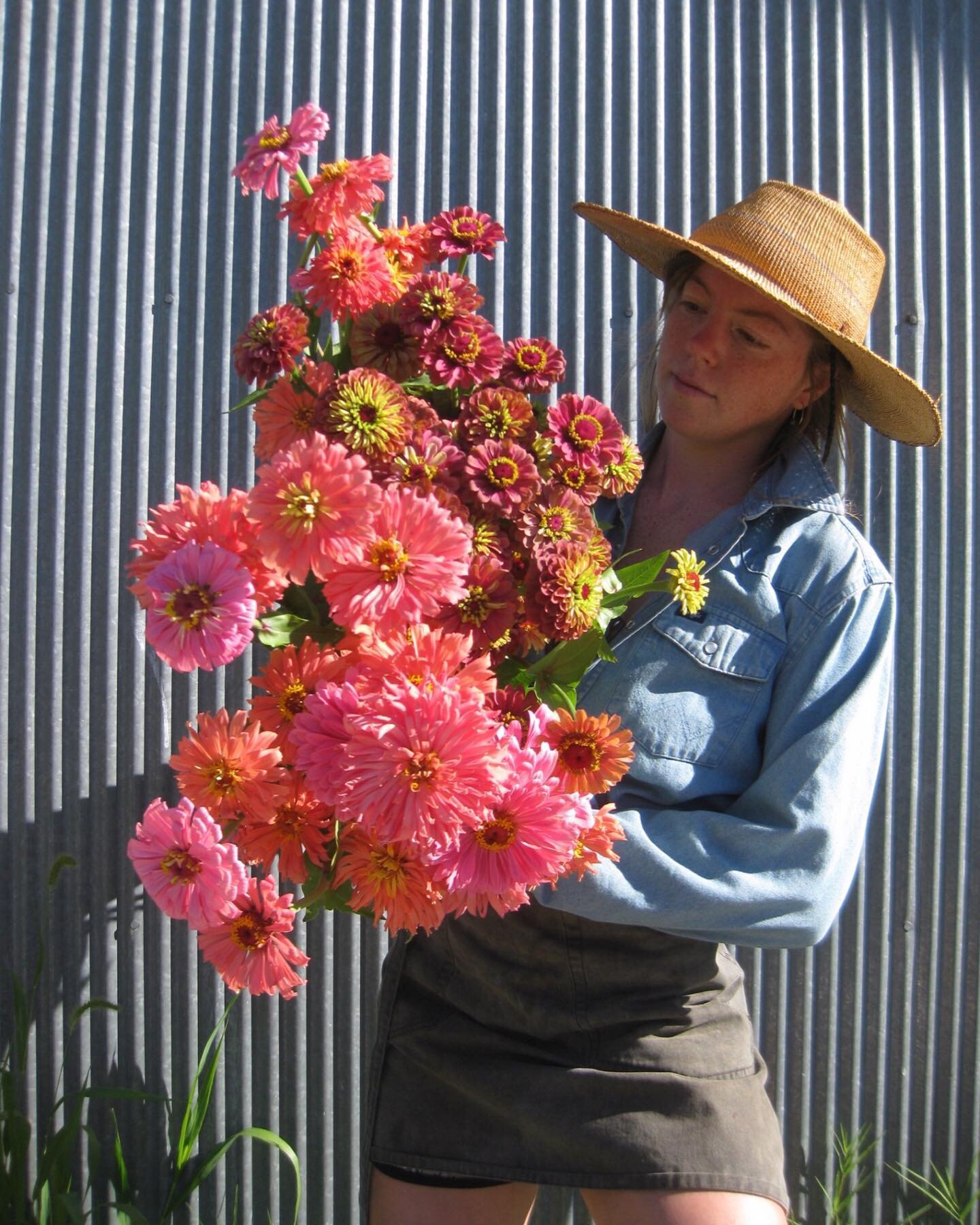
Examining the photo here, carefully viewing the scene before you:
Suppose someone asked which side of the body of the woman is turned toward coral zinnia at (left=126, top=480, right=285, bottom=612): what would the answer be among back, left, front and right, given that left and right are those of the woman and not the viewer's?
front

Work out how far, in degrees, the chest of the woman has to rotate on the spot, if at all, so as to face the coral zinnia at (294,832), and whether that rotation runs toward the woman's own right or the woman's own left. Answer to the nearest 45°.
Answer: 0° — they already face it

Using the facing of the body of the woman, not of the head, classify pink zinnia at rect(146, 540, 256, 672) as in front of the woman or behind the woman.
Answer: in front

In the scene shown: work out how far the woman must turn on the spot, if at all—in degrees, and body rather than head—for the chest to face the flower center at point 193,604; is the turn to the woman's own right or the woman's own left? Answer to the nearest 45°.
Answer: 0° — they already face it

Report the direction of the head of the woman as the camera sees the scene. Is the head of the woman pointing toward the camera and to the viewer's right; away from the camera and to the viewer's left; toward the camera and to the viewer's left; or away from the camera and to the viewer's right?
toward the camera and to the viewer's left

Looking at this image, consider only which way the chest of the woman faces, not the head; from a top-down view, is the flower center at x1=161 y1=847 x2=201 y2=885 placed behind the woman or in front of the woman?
in front
